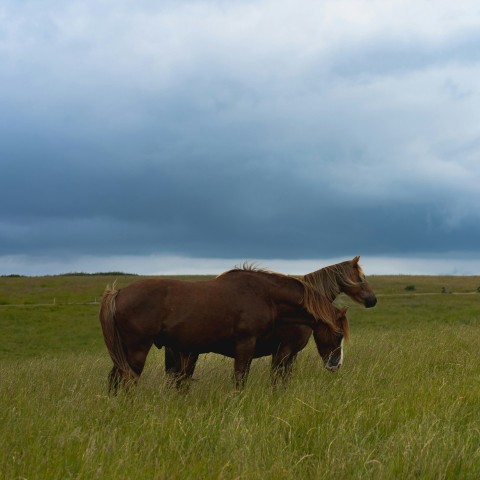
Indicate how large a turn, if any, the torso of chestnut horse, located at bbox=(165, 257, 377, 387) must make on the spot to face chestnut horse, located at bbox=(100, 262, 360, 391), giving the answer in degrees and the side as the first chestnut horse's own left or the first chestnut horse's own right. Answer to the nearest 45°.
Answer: approximately 135° to the first chestnut horse's own right

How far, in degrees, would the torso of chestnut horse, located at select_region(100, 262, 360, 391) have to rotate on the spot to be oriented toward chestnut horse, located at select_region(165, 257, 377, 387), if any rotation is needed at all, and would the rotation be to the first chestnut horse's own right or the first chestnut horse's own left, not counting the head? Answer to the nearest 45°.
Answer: approximately 45° to the first chestnut horse's own left

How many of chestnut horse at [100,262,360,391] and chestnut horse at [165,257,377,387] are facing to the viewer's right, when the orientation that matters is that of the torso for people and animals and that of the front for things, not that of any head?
2

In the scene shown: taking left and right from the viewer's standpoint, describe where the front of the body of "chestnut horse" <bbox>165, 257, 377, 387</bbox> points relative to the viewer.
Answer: facing to the right of the viewer

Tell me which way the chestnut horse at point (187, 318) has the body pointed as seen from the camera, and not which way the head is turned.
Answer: to the viewer's right
